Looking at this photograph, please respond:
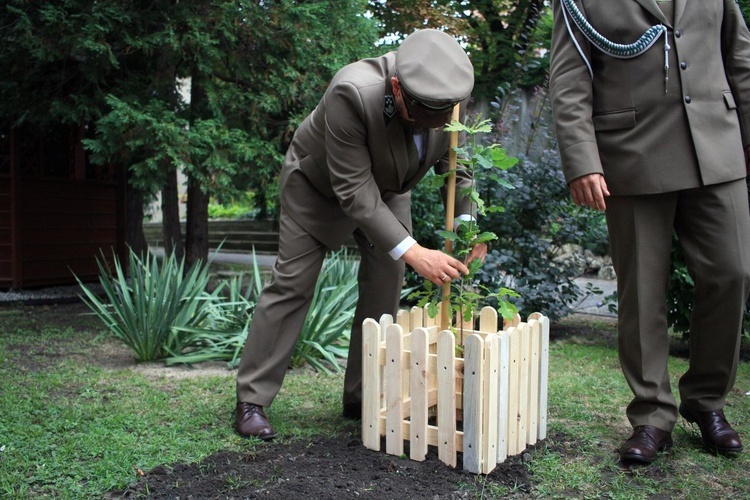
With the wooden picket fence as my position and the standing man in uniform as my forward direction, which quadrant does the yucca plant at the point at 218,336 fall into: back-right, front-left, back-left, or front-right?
back-left

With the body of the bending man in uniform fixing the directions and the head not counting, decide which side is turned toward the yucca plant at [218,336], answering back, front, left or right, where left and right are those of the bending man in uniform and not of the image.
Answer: back

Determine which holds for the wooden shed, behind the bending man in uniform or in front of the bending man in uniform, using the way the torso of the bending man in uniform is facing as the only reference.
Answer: behind

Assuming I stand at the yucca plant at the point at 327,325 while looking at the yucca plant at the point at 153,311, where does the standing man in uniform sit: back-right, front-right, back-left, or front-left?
back-left

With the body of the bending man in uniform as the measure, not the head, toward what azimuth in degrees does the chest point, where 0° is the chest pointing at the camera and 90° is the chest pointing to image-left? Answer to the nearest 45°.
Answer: approximately 315°

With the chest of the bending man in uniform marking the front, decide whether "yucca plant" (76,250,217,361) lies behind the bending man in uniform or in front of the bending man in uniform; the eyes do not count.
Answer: behind

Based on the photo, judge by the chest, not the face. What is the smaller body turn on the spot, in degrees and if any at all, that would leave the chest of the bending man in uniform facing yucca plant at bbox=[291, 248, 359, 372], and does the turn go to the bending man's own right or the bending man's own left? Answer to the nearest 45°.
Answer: approximately 135° to the bending man's own left
